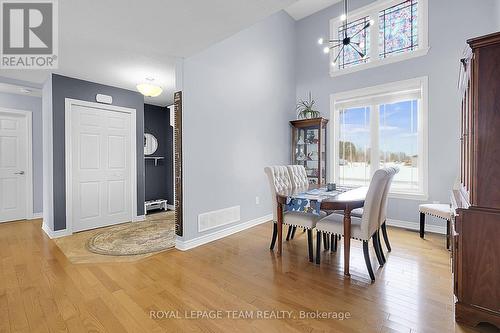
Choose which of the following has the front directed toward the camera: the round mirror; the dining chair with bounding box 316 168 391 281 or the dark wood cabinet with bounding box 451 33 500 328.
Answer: the round mirror

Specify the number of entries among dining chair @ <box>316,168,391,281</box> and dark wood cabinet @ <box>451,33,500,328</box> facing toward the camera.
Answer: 0

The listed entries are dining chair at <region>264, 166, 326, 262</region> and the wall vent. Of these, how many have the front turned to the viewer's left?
0

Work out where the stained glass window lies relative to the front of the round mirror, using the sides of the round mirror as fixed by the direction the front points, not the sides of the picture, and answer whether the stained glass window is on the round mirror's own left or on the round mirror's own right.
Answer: on the round mirror's own left

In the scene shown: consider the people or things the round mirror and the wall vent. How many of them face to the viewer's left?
0

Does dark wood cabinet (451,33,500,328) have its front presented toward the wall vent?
yes

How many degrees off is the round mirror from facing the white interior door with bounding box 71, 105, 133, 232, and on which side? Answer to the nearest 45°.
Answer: approximately 45° to its right

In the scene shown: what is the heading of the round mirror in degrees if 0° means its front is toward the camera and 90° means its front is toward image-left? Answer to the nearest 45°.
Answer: approximately 0°

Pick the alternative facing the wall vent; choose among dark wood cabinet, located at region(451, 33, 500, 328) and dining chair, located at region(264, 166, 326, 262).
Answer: the dark wood cabinet

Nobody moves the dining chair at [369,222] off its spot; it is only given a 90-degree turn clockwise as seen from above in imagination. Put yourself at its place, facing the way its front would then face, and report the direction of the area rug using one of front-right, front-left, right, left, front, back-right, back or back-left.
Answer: back-left

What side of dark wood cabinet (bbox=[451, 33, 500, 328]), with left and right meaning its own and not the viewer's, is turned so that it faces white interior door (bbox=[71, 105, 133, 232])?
front

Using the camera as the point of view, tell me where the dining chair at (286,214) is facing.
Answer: facing the viewer and to the right of the viewer
